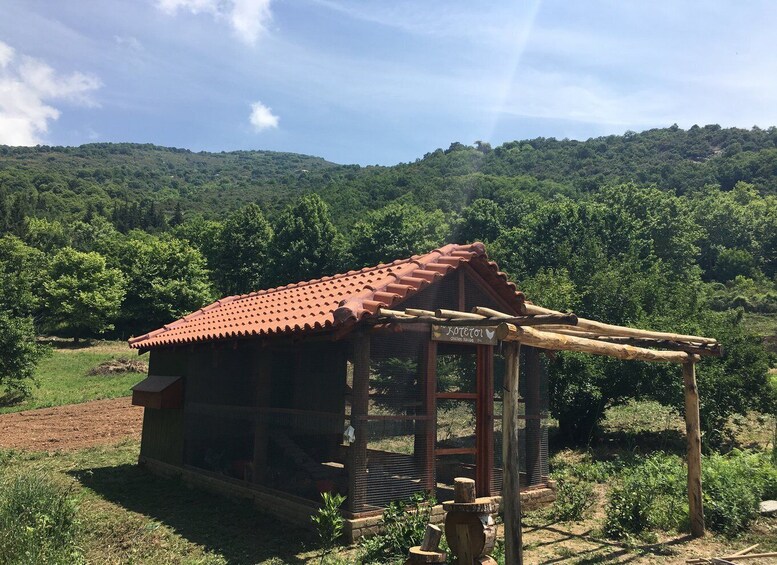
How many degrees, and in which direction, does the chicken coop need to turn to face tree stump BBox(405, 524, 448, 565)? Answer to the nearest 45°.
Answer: approximately 45° to its right

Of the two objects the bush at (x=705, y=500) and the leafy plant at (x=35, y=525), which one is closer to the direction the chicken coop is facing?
the bush

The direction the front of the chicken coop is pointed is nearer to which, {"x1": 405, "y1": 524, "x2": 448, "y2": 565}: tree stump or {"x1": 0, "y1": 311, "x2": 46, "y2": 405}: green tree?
the tree stump

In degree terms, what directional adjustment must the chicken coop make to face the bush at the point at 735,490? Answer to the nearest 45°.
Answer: approximately 45° to its left

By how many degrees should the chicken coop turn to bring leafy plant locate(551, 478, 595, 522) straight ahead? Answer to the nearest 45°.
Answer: approximately 45° to its left

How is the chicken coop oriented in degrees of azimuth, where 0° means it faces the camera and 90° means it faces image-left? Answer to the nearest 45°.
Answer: approximately 315°

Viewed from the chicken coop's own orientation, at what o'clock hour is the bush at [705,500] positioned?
The bush is roughly at 11 o'clock from the chicken coop.

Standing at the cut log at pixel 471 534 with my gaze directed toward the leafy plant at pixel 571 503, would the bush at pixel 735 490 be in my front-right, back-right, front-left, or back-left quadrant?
front-right

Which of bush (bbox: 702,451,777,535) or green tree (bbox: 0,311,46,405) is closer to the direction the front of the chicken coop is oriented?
the bush

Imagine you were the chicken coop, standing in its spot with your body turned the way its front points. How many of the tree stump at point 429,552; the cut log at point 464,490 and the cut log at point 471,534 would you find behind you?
0

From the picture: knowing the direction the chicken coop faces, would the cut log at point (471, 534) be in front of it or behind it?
in front

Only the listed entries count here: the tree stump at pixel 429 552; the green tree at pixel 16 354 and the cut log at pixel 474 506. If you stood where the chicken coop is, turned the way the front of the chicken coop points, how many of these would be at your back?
1

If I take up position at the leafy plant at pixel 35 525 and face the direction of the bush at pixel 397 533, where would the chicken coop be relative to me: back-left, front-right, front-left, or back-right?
front-left

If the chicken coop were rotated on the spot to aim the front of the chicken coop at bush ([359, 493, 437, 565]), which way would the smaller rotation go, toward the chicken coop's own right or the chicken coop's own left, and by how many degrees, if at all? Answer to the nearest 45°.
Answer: approximately 45° to the chicken coop's own right
